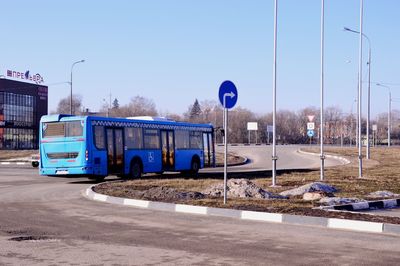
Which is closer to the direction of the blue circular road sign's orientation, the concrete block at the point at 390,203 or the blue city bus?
the concrete block

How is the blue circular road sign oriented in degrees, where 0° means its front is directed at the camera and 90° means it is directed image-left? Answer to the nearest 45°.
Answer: approximately 315°
